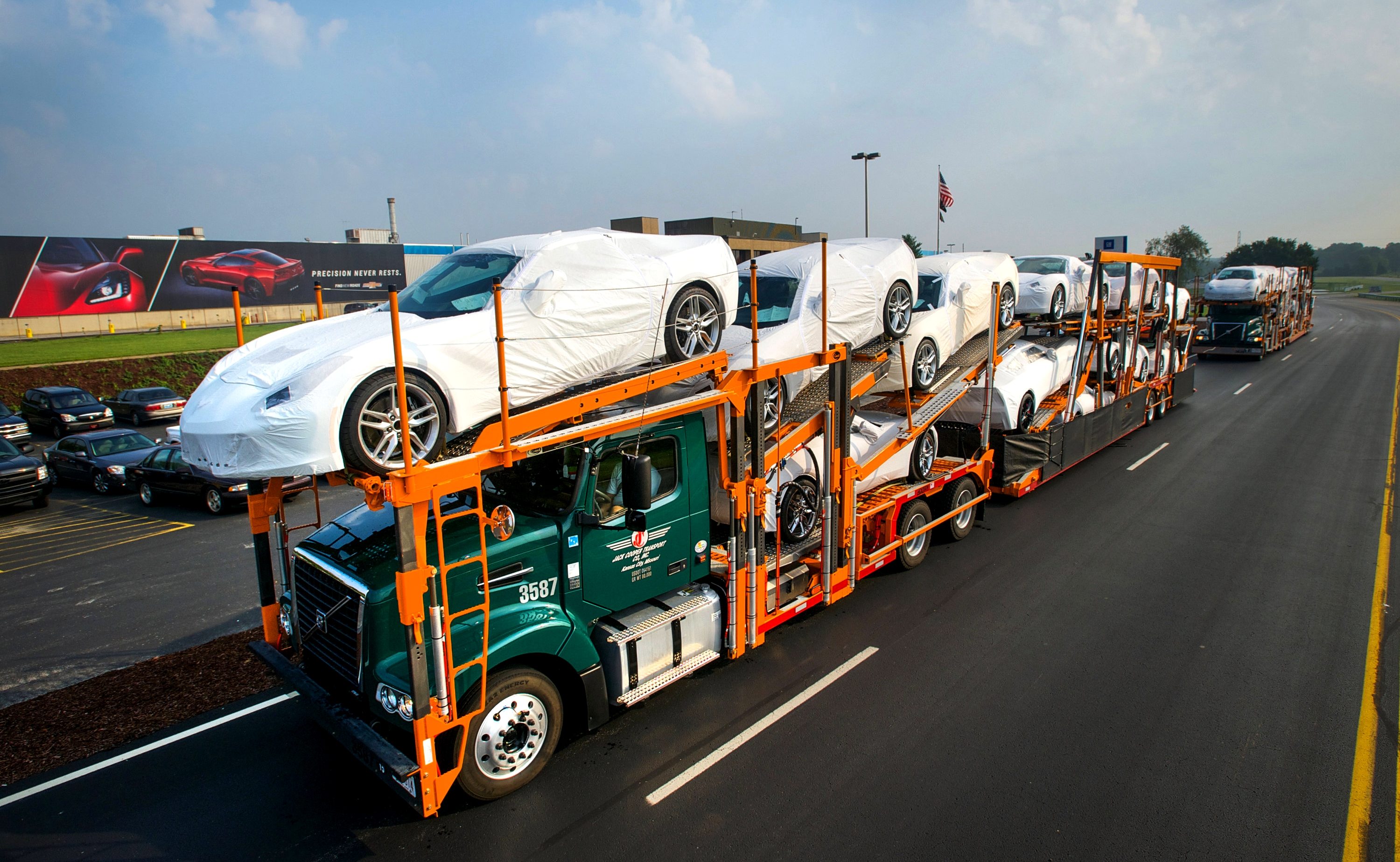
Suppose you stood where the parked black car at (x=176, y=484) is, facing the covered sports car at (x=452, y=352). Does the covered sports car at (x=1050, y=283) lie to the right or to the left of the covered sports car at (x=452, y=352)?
left

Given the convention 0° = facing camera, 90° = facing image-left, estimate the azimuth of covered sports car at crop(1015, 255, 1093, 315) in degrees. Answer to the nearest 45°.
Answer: approximately 45°

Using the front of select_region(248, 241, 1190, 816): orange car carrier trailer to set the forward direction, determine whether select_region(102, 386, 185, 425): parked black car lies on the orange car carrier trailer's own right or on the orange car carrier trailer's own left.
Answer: on the orange car carrier trailer's own right

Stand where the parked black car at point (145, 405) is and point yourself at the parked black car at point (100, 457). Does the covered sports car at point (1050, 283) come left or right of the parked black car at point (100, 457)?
left

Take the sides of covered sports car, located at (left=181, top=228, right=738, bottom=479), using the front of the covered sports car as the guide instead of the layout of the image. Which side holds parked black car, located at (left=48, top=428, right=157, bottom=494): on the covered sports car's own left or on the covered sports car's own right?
on the covered sports car's own right

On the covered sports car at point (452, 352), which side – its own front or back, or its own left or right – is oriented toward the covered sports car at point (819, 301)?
back

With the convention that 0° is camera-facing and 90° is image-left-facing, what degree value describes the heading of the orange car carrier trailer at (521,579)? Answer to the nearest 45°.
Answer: approximately 45°

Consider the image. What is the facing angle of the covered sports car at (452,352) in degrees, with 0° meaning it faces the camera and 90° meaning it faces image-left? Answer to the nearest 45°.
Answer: approximately 45°

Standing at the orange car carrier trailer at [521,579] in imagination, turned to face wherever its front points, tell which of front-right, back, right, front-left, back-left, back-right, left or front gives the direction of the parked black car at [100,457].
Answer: right
